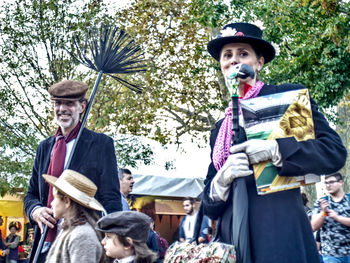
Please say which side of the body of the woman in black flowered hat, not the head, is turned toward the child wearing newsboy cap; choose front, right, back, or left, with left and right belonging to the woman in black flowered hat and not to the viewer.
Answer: right

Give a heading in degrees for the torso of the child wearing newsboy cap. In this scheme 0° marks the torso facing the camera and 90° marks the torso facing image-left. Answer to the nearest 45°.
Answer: approximately 90°

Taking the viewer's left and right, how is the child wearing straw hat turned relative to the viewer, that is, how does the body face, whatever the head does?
facing to the left of the viewer

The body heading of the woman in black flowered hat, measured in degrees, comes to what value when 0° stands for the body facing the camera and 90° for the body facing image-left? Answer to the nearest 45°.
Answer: approximately 45°

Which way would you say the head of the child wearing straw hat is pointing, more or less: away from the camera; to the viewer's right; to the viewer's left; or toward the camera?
to the viewer's left

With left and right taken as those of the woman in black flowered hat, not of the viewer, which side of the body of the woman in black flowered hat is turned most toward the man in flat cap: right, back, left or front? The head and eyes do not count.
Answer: right

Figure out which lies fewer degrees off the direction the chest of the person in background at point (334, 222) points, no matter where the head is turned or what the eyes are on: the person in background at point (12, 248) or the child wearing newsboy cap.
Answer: the child wearing newsboy cap

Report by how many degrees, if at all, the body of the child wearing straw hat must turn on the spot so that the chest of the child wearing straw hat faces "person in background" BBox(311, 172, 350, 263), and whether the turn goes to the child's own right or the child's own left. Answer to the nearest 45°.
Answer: approximately 135° to the child's own right

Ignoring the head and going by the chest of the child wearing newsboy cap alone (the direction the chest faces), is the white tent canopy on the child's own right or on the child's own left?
on the child's own right

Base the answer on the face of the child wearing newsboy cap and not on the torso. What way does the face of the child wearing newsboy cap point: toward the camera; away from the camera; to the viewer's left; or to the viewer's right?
to the viewer's left
